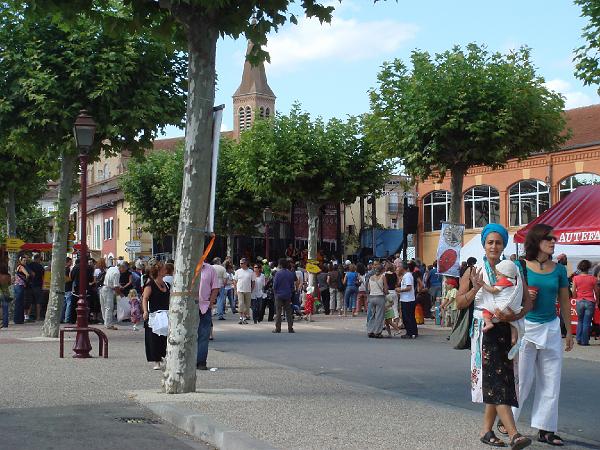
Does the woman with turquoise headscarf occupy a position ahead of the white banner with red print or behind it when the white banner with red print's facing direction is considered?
ahead

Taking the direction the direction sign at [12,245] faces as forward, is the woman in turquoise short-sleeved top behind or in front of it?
in front

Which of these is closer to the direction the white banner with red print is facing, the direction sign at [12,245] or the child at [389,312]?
the child

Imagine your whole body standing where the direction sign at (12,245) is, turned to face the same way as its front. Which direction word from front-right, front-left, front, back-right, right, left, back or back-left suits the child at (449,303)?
front-left

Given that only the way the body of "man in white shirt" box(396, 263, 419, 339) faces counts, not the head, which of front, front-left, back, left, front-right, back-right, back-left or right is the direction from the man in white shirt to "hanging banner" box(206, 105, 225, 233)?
left

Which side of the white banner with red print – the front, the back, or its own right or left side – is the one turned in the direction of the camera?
front

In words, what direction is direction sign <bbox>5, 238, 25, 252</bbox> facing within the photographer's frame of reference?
facing the viewer

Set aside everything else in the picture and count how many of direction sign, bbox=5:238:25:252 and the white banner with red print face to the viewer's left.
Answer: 0

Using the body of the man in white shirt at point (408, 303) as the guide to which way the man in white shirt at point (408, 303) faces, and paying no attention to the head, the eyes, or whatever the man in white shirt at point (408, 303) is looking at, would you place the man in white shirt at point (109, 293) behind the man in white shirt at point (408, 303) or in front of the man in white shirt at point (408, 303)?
in front
